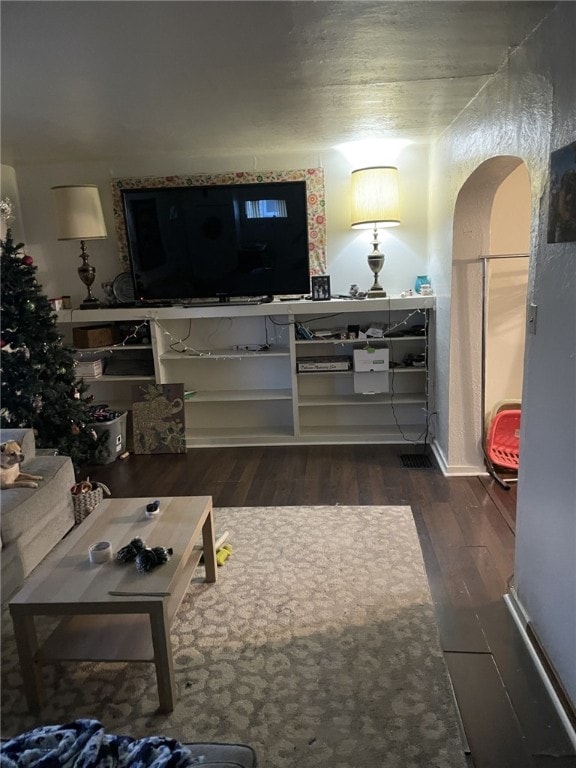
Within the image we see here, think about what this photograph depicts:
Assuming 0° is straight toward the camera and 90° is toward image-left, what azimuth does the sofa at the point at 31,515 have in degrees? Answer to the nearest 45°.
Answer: approximately 315°

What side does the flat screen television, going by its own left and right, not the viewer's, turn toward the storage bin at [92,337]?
right

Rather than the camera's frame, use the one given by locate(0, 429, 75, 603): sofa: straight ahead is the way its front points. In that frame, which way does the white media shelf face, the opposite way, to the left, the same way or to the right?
to the right

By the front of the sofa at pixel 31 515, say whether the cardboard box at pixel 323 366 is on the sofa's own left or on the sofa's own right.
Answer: on the sofa's own left

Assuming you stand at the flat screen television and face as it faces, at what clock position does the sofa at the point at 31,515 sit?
The sofa is roughly at 1 o'clock from the flat screen television.

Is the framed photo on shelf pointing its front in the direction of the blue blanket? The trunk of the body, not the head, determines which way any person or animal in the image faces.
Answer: yes

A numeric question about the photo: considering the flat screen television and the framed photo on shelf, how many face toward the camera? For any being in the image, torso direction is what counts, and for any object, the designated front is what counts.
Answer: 2

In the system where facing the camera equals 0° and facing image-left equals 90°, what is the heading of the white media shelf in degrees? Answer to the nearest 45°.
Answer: approximately 0°

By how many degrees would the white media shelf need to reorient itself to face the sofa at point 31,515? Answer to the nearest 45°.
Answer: approximately 45° to its right

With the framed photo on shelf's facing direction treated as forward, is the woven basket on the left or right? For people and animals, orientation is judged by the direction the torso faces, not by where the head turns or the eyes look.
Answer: on its right

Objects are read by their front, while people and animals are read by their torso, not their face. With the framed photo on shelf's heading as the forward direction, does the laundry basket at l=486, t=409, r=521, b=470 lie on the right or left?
on its left
